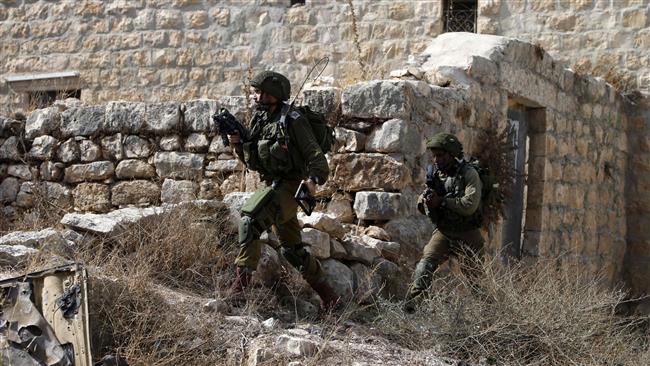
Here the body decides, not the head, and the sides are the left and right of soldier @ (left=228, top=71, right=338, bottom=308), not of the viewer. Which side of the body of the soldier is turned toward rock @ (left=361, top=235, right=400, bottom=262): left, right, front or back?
back

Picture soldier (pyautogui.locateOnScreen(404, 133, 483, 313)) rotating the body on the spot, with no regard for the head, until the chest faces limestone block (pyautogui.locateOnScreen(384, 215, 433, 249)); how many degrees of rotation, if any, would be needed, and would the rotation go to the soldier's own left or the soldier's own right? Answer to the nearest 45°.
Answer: approximately 90° to the soldier's own right

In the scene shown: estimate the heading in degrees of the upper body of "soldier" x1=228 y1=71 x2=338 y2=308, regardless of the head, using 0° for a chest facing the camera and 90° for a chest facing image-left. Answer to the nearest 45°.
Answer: approximately 45°

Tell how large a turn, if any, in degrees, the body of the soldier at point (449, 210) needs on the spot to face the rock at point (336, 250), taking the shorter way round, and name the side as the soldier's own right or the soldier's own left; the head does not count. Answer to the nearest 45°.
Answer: approximately 45° to the soldier's own right

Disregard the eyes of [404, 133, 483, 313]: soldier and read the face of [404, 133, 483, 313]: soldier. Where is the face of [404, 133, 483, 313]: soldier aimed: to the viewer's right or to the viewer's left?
to the viewer's left

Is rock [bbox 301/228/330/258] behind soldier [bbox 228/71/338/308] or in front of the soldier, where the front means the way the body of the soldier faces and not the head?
behind

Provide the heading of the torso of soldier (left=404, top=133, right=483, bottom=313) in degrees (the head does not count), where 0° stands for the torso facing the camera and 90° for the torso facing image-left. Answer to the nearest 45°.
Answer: approximately 45°
